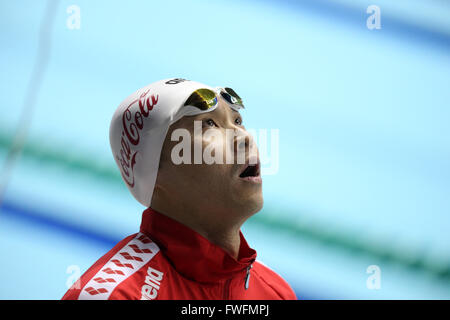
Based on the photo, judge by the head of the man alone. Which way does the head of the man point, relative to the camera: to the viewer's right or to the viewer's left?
to the viewer's right

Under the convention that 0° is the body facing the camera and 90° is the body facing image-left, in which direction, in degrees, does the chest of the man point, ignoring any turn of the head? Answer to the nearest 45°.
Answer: approximately 315°
